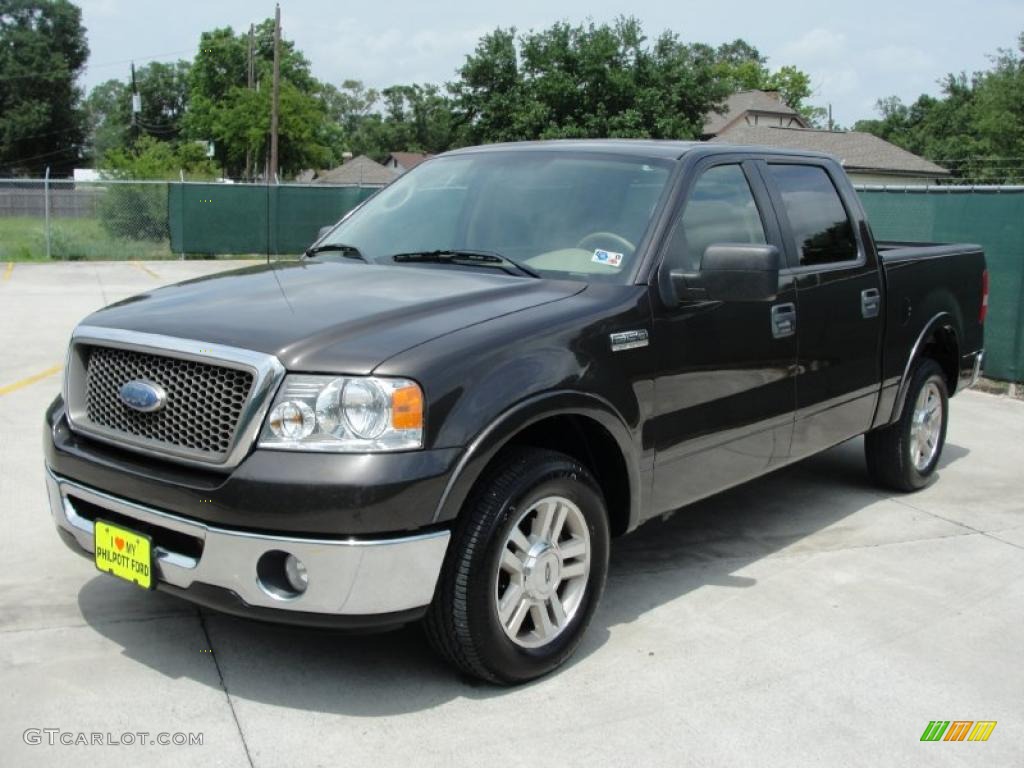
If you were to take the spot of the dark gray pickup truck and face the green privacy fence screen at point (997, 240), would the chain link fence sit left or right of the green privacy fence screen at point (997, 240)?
left

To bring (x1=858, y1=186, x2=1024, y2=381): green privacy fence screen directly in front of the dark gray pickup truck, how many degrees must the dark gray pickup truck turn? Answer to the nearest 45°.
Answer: approximately 180°

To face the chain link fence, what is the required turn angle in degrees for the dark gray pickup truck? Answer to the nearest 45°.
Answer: approximately 135° to its right

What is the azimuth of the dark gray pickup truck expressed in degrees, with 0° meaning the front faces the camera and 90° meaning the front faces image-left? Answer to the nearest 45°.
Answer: approximately 45°

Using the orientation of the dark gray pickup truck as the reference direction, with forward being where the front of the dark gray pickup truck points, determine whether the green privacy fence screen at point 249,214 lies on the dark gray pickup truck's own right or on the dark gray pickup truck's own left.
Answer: on the dark gray pickup truck's own right
